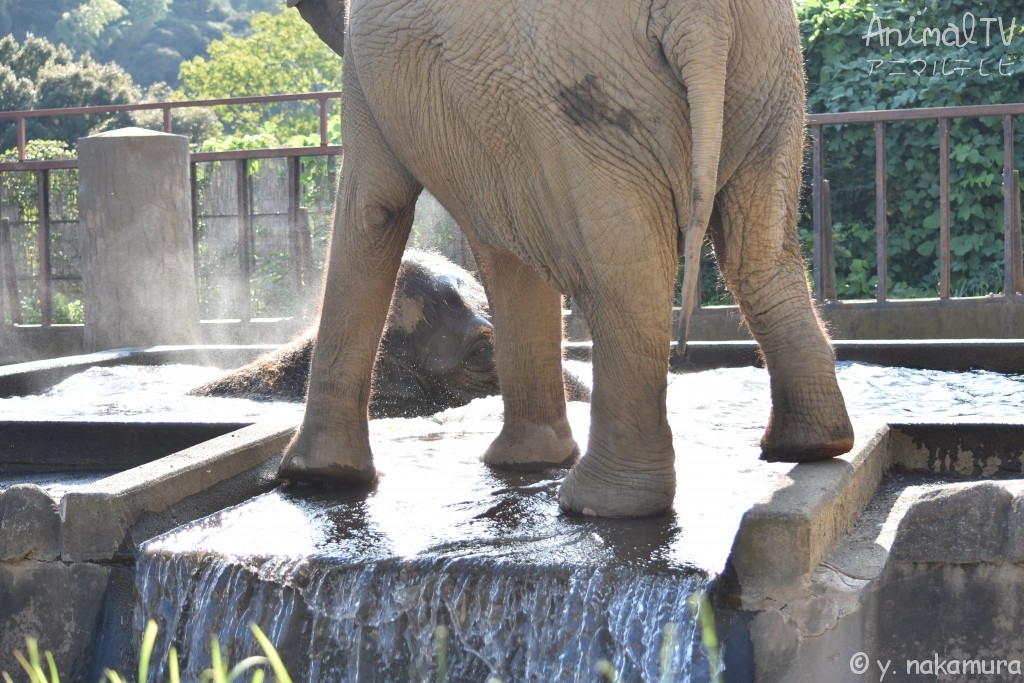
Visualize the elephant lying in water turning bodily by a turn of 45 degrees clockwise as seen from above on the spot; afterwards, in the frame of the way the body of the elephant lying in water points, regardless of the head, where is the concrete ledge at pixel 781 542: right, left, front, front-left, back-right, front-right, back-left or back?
front-right

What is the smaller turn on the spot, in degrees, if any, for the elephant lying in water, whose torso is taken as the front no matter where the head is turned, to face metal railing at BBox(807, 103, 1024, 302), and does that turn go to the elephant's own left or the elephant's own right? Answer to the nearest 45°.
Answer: approximately 45° to the elephant's own left

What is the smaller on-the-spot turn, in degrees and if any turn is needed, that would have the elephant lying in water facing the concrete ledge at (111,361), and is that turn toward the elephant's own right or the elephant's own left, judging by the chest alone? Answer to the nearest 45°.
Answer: approximately 135° to the elephant's own left

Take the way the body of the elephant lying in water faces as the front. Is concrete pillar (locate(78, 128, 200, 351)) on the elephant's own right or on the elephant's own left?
on the elephant's own left

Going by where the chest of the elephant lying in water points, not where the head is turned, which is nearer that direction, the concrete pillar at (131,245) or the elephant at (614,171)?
the elephant

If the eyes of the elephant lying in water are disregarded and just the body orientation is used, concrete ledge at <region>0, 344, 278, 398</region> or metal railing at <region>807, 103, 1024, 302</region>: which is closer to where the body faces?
the metal railing

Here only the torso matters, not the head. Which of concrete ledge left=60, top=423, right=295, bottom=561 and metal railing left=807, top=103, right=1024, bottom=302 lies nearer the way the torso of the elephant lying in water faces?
the metal railing

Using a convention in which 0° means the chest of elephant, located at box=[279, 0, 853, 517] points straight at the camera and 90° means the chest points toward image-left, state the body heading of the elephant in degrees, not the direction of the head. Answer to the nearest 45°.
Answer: approximately 135°

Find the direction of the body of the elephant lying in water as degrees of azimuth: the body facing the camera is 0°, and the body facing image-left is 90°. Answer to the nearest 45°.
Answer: approximately 270°

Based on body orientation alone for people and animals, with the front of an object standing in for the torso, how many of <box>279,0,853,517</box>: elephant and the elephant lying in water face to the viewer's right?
1

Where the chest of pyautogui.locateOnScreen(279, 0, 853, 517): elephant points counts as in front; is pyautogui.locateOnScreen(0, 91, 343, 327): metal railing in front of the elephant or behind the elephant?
in front
